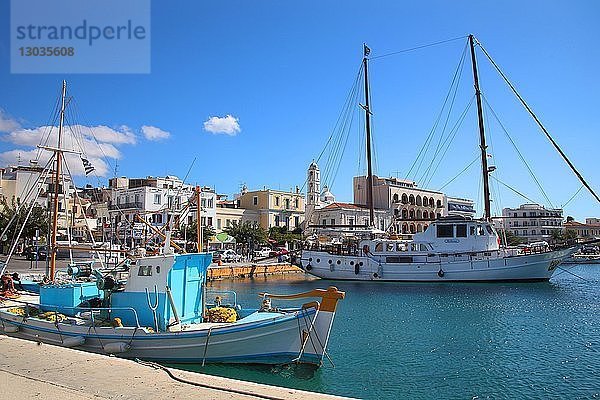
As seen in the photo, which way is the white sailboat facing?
to the viewer's right

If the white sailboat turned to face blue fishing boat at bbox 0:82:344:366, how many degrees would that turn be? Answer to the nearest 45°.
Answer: approximately 90° to its right
